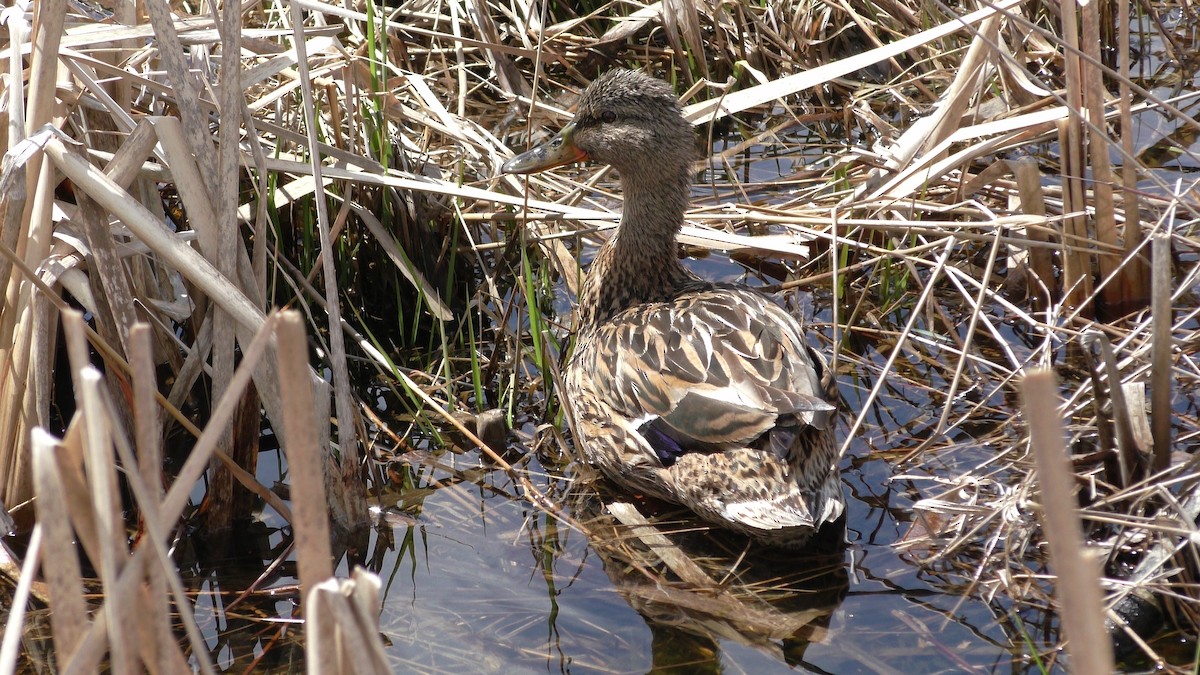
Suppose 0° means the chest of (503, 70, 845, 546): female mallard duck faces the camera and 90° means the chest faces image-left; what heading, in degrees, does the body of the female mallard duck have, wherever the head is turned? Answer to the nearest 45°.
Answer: approximately 135°

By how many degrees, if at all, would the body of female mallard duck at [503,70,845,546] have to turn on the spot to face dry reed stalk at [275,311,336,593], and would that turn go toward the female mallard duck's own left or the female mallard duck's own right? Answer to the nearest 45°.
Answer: approximately 135° to the female mallard duck's own left

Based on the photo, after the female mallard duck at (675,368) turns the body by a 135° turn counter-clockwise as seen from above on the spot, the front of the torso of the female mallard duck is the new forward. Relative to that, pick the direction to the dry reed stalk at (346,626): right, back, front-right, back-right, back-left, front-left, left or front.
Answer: front
